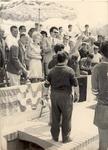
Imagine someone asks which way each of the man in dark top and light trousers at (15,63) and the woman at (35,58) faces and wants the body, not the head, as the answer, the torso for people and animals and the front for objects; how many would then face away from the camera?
0

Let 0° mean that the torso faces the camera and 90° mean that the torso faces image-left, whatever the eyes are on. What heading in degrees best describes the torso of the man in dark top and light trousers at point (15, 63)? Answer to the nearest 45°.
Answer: approximately 315°

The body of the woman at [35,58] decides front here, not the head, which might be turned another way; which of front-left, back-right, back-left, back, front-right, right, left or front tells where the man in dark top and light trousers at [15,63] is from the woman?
right

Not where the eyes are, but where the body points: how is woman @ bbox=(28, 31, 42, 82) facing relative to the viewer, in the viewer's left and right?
facing the viewer and to the right of the viewer

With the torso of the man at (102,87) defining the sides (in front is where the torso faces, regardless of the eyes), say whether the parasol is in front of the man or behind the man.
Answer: in front

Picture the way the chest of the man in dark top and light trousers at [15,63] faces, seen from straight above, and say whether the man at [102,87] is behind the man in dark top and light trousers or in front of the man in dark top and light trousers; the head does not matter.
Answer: in front

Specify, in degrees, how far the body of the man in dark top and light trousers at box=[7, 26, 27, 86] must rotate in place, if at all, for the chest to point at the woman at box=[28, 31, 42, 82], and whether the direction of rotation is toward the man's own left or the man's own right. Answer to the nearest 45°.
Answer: approximately 90° to the man's own left

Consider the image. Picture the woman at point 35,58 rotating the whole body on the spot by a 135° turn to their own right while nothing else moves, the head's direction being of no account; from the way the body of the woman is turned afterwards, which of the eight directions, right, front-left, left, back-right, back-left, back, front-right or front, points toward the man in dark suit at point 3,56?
front-left

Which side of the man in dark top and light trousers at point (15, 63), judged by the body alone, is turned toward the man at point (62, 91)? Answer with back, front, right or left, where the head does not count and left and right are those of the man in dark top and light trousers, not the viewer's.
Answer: front

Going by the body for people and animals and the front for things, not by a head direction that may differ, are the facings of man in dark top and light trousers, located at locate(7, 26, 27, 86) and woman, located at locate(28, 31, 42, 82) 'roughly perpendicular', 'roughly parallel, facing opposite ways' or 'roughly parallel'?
roughly parallel
